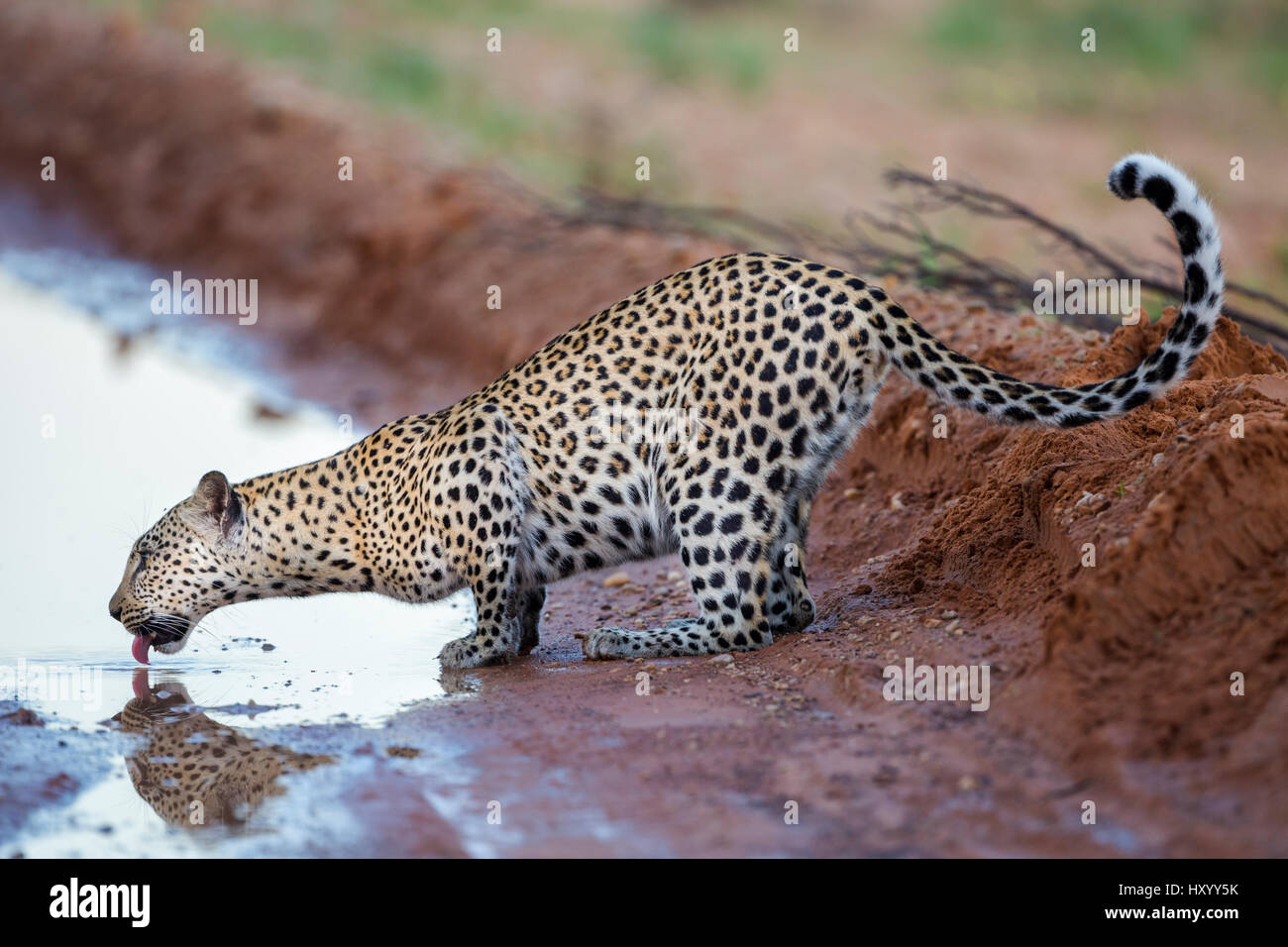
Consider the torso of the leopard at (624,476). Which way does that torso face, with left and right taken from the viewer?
facing to the left of the viewer
